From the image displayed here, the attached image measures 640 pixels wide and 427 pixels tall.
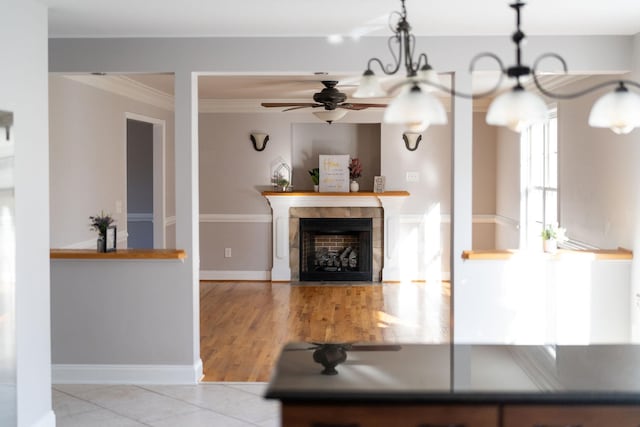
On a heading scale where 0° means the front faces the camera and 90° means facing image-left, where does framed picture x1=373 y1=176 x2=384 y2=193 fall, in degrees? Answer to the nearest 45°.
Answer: approximately 0°

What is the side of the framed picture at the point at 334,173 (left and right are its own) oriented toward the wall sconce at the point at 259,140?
right

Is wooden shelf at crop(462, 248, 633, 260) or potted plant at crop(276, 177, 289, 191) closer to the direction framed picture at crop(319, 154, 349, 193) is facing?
the wooden shelf

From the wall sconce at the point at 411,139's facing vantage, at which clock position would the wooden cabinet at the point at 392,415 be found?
The wooden cabinet is roughly at 12 o'clock from the wall sconce.

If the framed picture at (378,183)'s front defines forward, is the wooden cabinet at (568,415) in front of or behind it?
in front

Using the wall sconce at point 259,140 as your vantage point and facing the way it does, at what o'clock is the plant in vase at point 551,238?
The plant in vase is roughly at 11 o'clock from the wall sconce.

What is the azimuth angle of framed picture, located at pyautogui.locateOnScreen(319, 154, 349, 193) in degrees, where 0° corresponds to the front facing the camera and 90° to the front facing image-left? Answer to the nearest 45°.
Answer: approximately 0°
